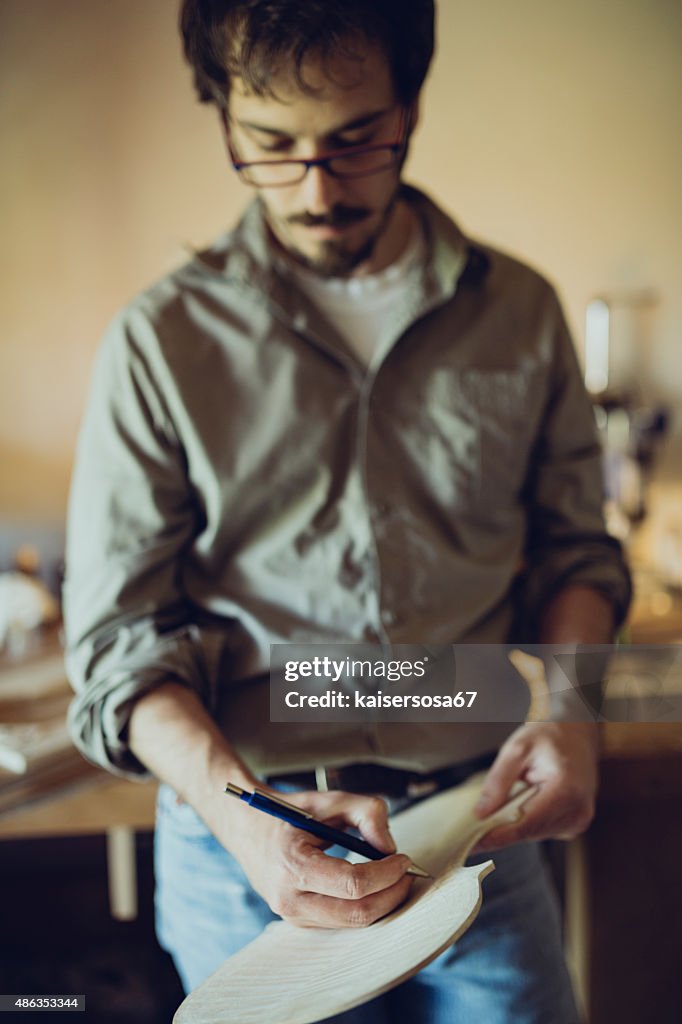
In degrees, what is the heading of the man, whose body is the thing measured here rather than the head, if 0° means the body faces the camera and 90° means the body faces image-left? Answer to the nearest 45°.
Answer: approximately 0°
